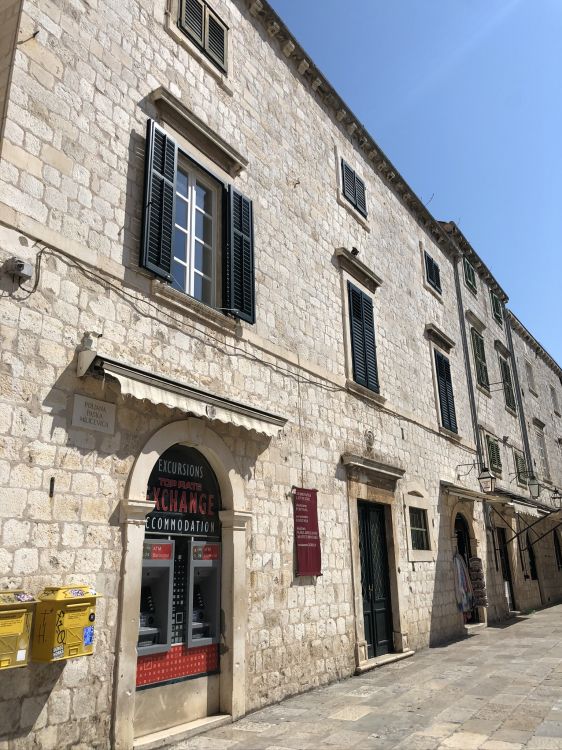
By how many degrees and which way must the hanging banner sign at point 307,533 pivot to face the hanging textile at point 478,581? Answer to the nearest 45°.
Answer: approximately 90° to its left

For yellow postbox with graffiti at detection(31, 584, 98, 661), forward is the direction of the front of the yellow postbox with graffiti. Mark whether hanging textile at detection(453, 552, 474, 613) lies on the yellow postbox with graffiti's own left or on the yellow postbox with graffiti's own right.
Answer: on the yellow postbox with graffiti's own left

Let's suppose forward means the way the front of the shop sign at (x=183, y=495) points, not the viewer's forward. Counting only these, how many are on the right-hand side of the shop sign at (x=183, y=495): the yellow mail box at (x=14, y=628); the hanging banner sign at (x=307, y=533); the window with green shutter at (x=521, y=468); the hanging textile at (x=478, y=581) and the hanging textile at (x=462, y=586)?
1

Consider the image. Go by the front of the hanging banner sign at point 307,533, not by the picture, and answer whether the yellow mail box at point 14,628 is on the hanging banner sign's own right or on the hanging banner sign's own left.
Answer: on the hanging banner sign's own right

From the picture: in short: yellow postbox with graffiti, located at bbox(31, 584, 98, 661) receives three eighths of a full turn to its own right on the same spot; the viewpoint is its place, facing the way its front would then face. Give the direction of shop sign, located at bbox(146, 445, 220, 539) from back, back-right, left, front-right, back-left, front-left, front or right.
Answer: back-right

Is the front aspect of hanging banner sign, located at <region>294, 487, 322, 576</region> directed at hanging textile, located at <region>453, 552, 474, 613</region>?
no

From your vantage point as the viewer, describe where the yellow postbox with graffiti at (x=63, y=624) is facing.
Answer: facing the viewer and to the right of the viewer

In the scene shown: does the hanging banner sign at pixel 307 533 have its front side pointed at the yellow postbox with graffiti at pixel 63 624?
no

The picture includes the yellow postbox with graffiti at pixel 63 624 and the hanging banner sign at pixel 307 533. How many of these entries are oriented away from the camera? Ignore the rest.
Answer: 0

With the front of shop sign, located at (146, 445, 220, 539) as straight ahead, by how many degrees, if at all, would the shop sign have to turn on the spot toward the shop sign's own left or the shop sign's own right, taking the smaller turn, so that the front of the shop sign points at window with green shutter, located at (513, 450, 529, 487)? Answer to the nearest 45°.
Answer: approximately 90° to the shop sign's own left

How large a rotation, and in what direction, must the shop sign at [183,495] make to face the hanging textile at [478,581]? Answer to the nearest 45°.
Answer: approximately 90° to its left

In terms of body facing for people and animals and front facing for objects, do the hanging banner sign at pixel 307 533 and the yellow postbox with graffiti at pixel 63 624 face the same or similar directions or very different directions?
same or similar directions

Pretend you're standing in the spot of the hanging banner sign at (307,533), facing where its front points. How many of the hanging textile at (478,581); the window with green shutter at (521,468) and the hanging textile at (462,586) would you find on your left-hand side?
3
